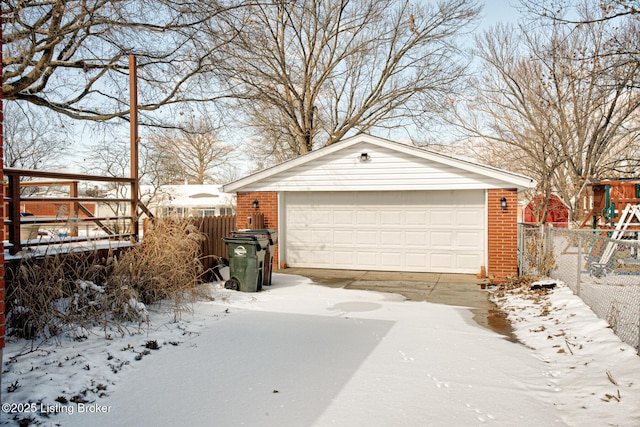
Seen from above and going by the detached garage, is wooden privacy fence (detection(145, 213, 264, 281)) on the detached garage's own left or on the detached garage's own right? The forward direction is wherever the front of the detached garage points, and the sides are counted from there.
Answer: on the detached garage's own right

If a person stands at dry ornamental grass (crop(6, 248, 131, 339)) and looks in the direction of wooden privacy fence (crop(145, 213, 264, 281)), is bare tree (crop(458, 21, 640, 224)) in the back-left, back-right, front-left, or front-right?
front-right

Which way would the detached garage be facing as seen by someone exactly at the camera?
facing the viewer

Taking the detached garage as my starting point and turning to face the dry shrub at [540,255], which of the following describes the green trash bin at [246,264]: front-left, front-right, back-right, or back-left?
back-right

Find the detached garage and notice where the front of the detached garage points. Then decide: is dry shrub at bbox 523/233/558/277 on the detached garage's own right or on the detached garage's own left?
on the detached garage's own left

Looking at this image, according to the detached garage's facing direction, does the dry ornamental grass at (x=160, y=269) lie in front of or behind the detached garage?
in front

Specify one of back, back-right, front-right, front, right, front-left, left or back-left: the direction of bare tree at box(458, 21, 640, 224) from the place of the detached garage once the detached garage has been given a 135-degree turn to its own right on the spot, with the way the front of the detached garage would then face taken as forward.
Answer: right

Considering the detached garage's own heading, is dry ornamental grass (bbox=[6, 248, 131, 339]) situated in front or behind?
in front
